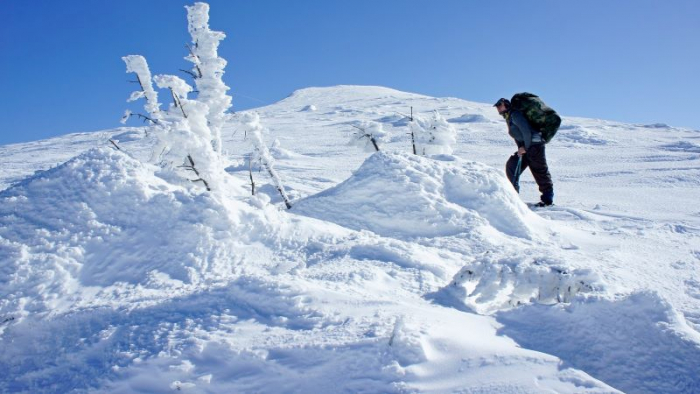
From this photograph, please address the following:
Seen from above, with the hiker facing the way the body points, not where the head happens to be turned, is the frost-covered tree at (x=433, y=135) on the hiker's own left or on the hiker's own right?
on the hiker's own right

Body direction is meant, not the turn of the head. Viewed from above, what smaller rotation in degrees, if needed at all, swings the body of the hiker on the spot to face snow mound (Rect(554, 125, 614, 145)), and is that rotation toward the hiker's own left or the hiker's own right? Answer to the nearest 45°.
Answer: approximately 90° to the hiker's own right

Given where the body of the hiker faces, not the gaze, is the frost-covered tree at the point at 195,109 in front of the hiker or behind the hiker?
in front

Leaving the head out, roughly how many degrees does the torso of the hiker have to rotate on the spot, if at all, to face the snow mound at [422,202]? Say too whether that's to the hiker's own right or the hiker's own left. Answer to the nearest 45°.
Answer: approximately 45° to the hiker's own left

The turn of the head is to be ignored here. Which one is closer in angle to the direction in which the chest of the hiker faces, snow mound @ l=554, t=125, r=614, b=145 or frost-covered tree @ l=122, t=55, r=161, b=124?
the frost-covered tree

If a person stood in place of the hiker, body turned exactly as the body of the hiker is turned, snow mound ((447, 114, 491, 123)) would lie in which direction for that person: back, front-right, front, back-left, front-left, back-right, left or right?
right

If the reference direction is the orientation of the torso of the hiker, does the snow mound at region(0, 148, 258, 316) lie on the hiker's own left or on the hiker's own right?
on the hiker's own left

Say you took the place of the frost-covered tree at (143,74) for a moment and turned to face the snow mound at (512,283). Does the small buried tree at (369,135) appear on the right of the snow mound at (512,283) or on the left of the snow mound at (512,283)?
left

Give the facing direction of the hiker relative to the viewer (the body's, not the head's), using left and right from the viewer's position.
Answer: facing to the left of the viewer

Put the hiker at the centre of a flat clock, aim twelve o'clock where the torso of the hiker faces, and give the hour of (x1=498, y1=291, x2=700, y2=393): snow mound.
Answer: The snow mound is roughly at 9 o'clock from the hiker.
